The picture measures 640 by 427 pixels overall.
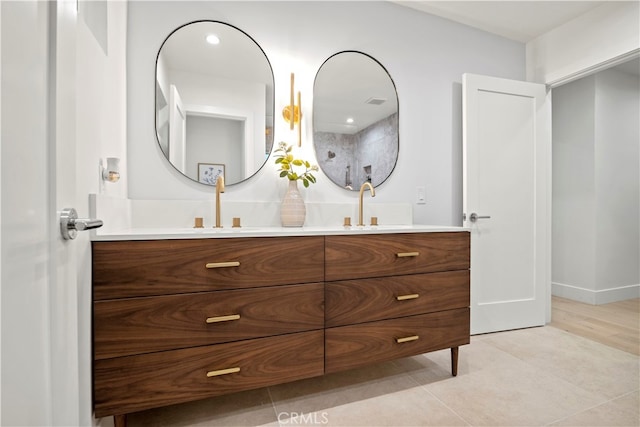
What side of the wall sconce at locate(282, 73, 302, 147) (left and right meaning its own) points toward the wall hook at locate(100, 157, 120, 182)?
right

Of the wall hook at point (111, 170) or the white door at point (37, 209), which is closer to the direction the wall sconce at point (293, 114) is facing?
the white door

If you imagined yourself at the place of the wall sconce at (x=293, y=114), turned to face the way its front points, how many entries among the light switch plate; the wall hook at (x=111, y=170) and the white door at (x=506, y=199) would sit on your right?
1

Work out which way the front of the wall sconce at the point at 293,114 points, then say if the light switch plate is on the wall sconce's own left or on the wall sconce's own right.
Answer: on the wall sconce's own left

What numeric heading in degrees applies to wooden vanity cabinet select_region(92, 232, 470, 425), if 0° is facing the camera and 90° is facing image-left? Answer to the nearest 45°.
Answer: approximately 315°

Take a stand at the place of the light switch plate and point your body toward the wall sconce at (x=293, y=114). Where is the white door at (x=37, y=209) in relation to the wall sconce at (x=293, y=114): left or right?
left

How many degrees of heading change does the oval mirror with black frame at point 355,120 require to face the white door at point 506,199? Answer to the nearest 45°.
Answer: approximately 45° to its left

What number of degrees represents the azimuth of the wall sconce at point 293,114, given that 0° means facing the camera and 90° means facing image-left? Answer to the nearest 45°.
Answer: approximately 315°

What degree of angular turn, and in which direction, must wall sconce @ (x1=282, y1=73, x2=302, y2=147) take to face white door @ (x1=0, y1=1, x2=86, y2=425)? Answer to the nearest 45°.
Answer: approximately 45° to its right

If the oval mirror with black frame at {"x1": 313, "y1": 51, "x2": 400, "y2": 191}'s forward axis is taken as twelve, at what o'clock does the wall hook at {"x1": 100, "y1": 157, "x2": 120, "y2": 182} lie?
The wall hook is roughly at 3 o'clock from the oval mirror with black frame.

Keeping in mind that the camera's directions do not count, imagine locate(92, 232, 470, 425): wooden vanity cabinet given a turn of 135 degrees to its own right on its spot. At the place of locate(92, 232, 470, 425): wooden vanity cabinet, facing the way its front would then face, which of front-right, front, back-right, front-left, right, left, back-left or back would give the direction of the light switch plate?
back-right
